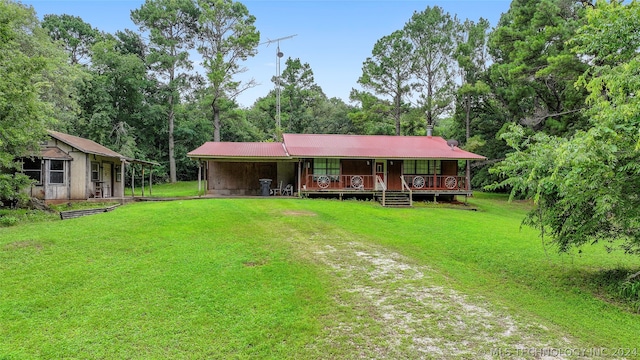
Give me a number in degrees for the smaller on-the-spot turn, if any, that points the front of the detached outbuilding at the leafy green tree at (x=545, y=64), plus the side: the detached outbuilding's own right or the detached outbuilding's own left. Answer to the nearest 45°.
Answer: approximately 45° to the detached outbuilding's own left

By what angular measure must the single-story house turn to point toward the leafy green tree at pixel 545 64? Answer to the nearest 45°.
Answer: approximately 90° to its left

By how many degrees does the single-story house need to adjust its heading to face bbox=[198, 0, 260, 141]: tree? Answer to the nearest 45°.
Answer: approximately 135° to its right

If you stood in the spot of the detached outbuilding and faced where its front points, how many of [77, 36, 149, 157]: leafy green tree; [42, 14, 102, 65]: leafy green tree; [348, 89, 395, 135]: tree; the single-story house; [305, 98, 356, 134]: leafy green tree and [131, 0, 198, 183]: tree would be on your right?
0

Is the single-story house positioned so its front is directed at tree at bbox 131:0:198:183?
no

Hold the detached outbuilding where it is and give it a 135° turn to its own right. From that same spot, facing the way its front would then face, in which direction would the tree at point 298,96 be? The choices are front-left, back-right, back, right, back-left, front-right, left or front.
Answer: back-right

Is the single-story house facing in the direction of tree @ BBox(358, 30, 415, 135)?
no

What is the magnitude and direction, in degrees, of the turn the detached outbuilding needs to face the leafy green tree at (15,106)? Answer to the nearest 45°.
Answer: approximately 45° to its right

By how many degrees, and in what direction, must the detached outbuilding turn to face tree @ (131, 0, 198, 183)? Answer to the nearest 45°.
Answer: approximately 90° to its left

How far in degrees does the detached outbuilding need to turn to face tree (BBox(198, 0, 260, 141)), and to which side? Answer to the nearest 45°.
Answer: approximately 90° to its left

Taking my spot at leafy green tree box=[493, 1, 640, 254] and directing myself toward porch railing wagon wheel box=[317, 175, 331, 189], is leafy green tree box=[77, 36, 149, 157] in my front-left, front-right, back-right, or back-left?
front-left

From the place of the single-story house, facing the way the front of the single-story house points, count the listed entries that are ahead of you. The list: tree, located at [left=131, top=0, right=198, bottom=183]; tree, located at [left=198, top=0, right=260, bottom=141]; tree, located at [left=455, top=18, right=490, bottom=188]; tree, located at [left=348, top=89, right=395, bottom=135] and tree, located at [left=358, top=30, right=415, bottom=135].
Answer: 0

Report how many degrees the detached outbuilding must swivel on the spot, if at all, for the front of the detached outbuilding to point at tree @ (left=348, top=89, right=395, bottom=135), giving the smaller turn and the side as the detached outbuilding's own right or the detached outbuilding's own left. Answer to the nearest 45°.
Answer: approximately 45° to the detached outbuilding's own left

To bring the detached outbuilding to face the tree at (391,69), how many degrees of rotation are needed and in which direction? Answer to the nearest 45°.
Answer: approximately 45° to its left

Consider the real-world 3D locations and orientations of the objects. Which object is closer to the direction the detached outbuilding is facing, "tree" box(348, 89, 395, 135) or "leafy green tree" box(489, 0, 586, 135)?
the leafy green tree

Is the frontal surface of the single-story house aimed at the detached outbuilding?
no

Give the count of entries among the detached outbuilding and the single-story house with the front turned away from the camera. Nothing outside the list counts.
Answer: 0

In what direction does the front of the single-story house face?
toward the camera

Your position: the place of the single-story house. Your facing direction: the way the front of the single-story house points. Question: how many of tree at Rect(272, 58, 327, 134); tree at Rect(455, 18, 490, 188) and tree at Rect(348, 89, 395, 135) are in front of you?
0
